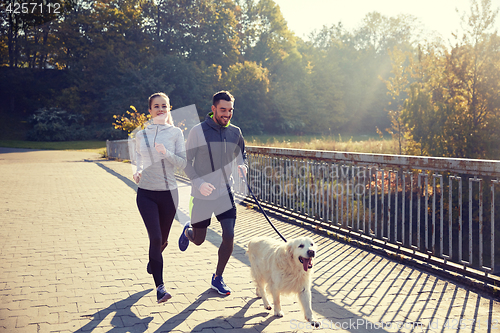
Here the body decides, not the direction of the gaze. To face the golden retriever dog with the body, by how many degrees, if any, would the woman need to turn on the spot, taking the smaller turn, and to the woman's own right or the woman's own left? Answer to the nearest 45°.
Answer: approximately 45° to the woman's own left

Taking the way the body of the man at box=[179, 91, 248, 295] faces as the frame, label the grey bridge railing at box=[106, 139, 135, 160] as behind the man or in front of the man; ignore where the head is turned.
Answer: behind

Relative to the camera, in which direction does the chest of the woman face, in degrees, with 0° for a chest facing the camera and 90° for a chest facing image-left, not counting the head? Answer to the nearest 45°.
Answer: approximately 0°

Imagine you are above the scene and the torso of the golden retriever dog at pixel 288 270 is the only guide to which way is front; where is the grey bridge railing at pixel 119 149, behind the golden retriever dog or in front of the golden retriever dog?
behind

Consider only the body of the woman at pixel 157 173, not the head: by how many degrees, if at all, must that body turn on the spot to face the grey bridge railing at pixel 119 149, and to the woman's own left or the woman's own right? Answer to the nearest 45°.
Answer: approximately 180°

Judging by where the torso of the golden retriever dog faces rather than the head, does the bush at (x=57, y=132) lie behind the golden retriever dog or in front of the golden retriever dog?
behind

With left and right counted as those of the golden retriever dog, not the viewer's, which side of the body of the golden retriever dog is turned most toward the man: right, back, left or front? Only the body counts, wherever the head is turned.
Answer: back
